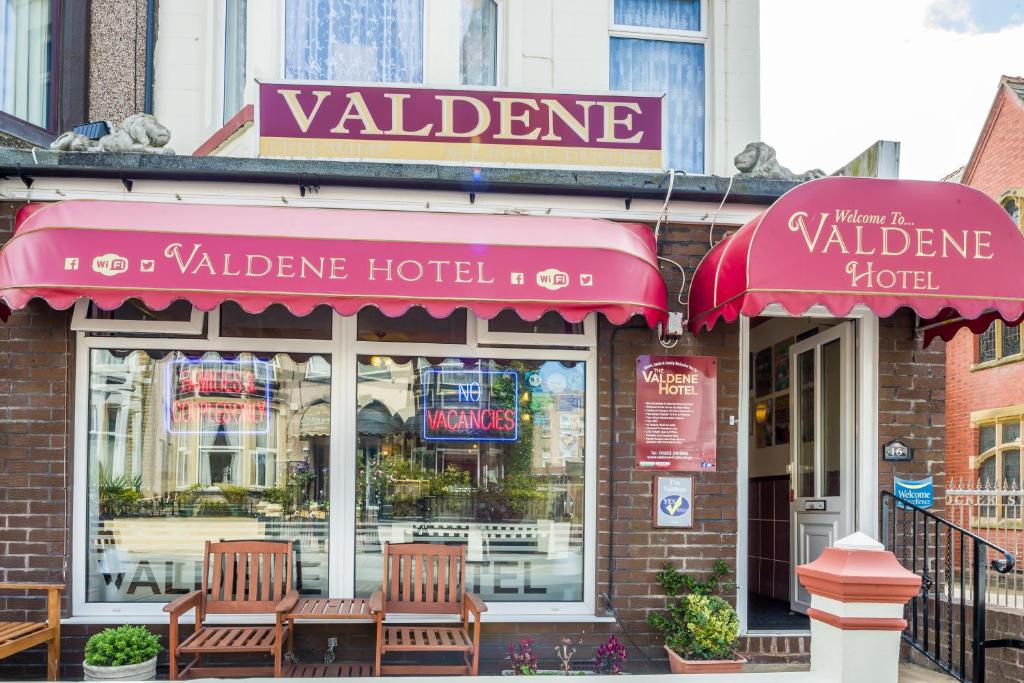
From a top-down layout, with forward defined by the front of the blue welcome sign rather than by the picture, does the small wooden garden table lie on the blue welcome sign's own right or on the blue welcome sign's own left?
on the blue welcome sign's own right

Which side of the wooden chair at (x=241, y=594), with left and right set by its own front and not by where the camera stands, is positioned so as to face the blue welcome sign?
left

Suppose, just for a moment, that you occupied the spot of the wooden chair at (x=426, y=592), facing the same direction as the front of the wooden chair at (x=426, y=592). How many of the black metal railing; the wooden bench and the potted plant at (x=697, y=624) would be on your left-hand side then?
2

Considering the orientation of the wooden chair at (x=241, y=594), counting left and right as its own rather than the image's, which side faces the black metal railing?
left

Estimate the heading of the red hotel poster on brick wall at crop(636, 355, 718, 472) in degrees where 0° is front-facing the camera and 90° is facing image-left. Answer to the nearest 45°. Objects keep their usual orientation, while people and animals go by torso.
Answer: approximately 0°

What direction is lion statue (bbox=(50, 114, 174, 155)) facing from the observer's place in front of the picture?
facing to the right of the viewer
